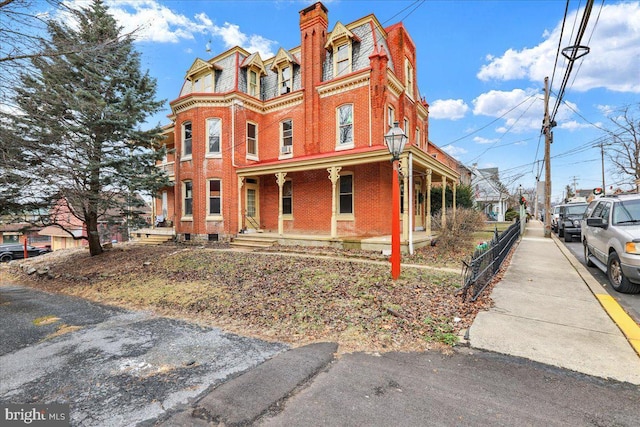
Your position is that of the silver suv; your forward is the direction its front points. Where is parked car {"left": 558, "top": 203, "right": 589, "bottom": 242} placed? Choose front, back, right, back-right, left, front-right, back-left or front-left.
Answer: back-left

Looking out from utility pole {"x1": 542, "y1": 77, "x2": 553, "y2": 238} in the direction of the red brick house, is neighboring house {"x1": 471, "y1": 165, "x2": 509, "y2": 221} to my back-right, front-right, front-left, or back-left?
back-right

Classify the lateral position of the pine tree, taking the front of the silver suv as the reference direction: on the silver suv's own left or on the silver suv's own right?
on the silver suv's own right

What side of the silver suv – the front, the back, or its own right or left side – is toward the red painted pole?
right

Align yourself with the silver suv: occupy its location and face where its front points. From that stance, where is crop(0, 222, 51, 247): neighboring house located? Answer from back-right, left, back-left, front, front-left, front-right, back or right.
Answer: back-right

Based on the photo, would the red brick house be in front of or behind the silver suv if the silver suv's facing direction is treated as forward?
behind
